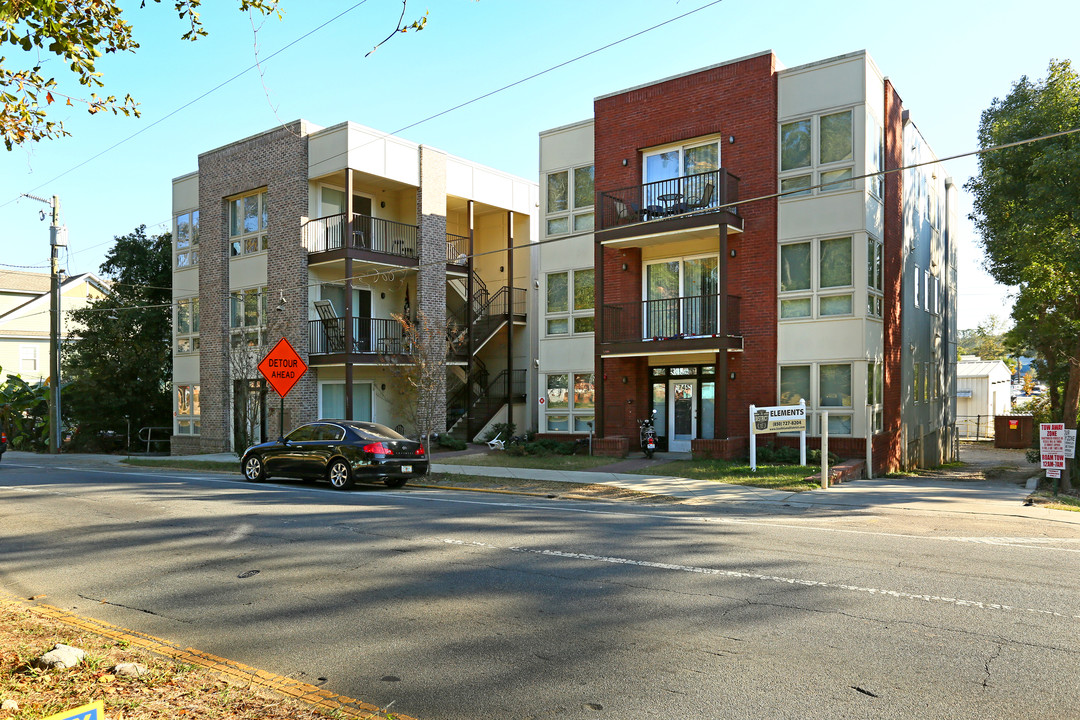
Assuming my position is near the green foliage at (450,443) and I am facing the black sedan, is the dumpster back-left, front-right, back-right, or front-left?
back-left

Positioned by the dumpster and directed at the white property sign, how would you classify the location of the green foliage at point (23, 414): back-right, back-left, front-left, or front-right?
front-right

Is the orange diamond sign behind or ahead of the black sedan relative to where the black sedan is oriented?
ahead

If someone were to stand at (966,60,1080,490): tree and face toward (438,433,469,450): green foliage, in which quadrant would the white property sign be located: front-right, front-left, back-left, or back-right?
front-left

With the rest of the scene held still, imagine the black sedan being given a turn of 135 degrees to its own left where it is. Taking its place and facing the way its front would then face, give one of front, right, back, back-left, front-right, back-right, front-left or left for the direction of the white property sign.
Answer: left

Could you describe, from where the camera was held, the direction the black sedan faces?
facing away from the viewer and to the left of the viewer

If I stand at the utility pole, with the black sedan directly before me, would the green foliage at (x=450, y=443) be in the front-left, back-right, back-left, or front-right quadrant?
front-left
